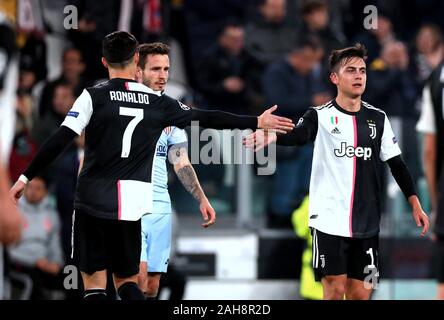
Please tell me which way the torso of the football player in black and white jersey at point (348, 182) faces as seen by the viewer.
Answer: toward the camera

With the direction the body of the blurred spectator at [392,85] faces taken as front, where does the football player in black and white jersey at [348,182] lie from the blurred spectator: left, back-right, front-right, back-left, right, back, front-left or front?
front

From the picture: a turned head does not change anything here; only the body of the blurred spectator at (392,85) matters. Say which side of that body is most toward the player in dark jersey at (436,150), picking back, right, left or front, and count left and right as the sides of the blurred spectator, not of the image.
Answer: front

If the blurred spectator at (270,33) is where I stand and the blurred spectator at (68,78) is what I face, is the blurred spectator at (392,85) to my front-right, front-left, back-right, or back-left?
back-left

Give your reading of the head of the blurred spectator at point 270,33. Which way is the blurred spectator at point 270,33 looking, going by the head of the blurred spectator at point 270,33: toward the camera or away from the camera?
toward the camera

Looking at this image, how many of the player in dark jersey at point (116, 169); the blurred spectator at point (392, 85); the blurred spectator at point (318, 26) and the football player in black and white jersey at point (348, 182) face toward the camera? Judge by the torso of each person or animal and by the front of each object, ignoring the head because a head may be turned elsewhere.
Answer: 3

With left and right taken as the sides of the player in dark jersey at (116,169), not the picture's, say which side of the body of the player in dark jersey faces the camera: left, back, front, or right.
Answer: back

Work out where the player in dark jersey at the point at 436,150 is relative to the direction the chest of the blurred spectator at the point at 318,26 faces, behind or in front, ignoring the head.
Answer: in front

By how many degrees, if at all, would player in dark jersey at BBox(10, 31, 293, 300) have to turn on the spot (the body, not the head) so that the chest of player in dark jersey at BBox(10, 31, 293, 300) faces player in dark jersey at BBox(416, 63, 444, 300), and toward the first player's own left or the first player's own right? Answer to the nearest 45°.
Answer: approximately 90° to the first player's own right

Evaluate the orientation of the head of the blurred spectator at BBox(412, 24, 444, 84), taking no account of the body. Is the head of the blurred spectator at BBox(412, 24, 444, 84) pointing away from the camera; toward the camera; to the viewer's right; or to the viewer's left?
toward the camera

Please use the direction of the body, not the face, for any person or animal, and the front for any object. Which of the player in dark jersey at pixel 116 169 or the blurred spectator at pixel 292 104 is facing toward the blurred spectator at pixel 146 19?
the player in dark jersey

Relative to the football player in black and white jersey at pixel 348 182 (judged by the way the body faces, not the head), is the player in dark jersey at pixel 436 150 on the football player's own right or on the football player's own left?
on the football player's own left

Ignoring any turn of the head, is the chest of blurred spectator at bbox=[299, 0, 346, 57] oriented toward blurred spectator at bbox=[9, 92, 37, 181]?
no

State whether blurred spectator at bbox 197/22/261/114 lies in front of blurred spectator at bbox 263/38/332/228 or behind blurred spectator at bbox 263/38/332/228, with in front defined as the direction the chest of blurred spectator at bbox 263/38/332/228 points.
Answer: behind
